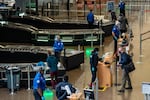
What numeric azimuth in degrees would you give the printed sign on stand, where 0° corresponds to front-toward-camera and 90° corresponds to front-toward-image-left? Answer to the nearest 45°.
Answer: approximately 0°

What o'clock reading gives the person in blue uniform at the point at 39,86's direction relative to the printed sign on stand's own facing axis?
The person in blue uniform is roughly at 4 o'clock from the printed sign on stand.

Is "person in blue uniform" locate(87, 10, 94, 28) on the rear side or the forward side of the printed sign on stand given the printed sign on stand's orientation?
on the rear side

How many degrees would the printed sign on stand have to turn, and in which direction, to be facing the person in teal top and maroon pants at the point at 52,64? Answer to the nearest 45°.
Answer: approximately 135° to its right

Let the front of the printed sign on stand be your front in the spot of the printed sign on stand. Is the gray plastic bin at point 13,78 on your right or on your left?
on your right

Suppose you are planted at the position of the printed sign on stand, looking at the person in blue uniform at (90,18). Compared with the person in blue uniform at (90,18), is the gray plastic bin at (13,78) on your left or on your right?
left
